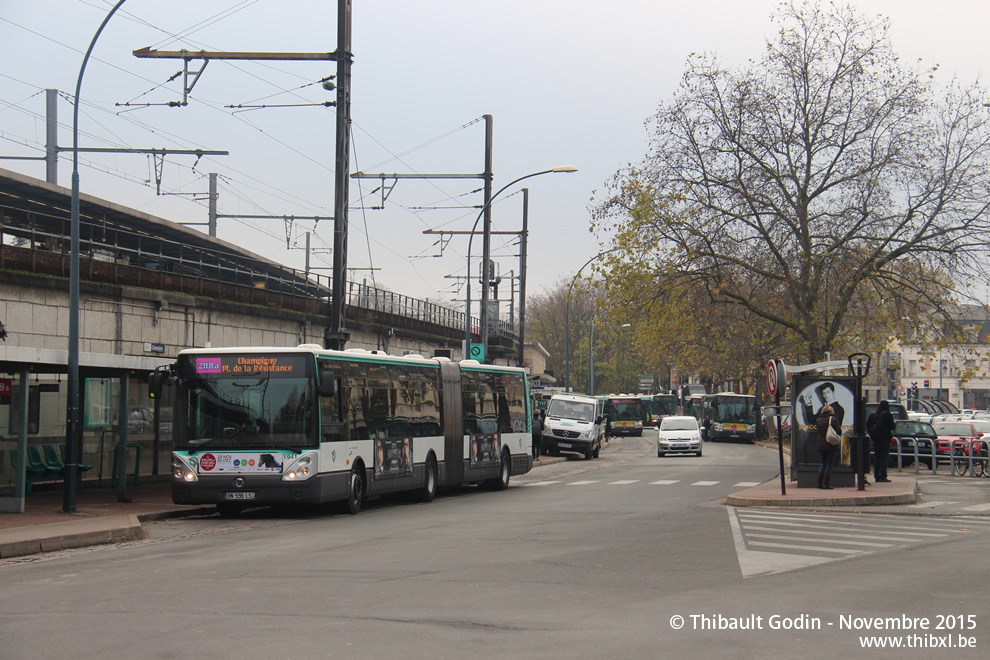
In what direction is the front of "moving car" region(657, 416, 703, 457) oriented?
toward the camera

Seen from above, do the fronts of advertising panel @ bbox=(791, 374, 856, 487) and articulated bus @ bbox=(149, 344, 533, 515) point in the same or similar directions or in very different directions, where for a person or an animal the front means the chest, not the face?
same or similar directions

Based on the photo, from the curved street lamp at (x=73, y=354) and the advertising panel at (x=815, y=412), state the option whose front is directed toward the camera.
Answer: the advertising panel

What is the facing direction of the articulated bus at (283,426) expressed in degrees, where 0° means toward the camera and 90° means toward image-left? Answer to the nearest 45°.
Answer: approximately 45°

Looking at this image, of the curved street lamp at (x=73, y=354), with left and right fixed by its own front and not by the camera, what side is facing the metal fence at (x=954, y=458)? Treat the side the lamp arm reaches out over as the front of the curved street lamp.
front

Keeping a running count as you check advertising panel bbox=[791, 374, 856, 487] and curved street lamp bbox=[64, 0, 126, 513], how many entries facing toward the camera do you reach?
1

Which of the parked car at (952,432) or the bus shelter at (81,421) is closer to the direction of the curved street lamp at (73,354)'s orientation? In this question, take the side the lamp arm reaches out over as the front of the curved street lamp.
the parked car

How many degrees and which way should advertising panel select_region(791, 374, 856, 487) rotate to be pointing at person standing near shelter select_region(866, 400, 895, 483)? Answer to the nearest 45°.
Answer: approximately 135° to its left

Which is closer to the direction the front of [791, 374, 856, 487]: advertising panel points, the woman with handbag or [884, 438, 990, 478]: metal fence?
the woman with handbag

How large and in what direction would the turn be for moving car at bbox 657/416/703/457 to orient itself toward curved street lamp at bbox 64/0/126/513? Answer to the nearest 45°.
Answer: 0° — it already faces it

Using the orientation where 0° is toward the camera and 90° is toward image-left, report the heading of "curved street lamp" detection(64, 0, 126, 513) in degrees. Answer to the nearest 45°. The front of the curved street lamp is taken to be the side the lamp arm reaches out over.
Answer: approximately 270°

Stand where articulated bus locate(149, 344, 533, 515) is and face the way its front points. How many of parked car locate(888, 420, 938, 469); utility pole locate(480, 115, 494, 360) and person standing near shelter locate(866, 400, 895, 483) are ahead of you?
0

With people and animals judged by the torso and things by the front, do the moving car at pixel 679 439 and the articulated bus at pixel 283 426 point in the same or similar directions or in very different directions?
same or similar directions

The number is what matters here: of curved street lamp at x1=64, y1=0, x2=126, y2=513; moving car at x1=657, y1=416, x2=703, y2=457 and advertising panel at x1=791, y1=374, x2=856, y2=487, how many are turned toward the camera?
2

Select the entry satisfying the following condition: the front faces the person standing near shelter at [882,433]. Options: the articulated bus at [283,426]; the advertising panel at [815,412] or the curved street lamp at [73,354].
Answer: the curved street lamp

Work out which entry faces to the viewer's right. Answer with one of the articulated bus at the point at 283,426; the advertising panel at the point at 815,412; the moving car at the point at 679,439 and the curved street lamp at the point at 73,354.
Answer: the curved street lamp
